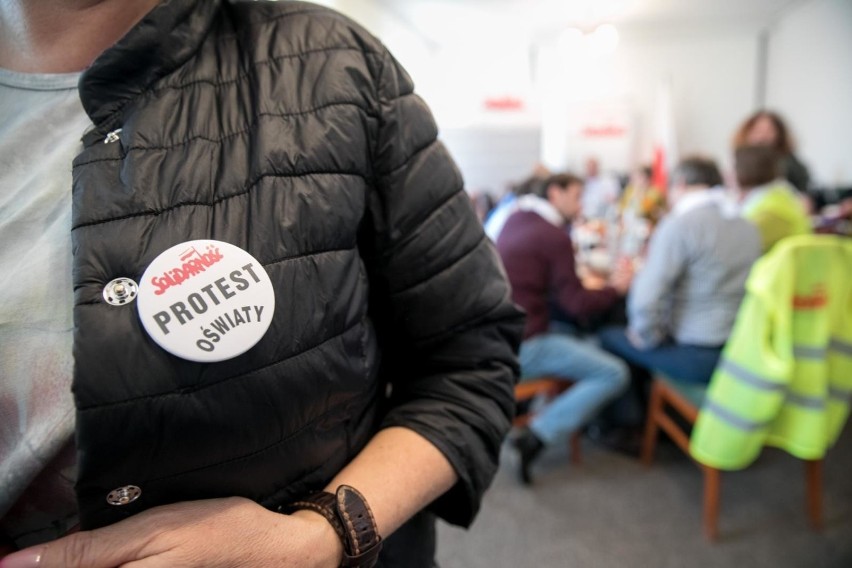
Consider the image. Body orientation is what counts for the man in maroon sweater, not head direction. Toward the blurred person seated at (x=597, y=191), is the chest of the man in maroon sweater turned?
no

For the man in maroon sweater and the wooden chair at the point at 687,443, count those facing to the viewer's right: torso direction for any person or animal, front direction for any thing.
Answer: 1

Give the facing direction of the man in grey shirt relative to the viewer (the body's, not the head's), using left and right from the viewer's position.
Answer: facing away from the viewer and to the left of the viewer

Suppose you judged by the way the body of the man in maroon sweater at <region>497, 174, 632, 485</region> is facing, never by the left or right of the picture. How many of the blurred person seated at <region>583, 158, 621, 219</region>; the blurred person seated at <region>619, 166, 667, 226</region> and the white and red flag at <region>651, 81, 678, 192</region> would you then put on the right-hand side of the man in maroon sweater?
0

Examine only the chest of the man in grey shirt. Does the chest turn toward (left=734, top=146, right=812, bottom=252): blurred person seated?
no

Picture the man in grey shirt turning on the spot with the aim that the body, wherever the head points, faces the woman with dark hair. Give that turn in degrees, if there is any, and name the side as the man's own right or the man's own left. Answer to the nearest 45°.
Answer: approximately 45° to the man's own right

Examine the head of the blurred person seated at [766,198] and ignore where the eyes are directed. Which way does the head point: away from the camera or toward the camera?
away from the camera

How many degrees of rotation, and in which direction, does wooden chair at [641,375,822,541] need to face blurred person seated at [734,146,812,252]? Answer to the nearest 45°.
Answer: approximately 45° to its right

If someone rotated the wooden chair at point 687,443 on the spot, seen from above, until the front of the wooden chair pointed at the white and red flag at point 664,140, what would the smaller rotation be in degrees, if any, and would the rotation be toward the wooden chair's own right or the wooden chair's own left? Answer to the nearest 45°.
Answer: approximately 45° to the wooden chair's own right

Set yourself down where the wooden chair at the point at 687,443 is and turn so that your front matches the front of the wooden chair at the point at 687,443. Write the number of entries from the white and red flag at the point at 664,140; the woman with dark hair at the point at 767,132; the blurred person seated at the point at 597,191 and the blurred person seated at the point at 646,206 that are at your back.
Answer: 0

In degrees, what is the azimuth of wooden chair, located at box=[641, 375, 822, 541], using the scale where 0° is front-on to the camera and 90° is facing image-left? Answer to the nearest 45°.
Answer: approximately 135°

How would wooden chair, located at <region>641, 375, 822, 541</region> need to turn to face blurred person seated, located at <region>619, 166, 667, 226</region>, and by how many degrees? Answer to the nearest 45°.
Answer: approximately 45° to its right

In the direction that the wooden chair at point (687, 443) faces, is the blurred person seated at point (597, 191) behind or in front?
in front

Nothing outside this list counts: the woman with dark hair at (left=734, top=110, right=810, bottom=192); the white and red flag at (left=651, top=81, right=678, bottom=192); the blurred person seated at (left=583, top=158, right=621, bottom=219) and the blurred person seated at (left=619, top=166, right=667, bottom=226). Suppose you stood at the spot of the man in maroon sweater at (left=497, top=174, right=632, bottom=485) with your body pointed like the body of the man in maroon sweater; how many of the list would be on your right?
0

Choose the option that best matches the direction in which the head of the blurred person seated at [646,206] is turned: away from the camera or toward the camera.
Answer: toward the camera

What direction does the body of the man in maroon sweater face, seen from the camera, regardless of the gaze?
to the viewer's right
